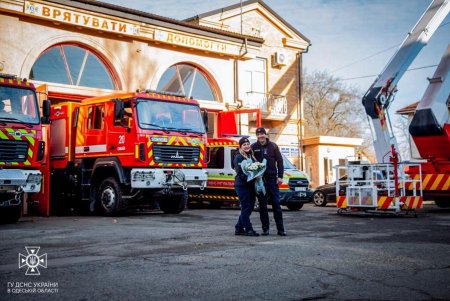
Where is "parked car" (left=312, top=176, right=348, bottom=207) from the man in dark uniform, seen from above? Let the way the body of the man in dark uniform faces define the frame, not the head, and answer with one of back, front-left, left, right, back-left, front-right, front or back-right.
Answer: back

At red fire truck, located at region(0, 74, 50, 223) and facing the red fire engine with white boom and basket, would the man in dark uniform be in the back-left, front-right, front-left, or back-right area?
front-right

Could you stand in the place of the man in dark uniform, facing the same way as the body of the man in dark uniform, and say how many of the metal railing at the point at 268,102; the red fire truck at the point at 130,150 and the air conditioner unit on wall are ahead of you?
0

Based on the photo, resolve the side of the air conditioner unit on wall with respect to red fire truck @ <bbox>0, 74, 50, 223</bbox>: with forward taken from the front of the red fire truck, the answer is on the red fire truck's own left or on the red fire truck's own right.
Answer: on the red fire truck's own left

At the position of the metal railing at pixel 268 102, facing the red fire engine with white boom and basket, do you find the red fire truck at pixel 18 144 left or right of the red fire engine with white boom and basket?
right

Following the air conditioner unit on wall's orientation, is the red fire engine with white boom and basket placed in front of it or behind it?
in front

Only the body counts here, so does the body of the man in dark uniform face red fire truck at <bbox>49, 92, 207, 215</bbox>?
no

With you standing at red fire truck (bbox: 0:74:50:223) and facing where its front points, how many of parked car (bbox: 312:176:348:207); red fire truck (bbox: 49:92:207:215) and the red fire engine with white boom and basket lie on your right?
0

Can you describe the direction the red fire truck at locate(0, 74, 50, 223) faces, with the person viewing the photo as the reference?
facing the viewer and to the right of the viewer

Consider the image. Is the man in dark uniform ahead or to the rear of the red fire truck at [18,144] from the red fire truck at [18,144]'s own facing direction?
ahead

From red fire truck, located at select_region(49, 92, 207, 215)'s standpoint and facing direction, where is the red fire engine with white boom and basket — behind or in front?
in front

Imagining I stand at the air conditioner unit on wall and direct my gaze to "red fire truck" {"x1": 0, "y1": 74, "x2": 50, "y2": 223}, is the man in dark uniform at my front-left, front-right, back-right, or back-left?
front-left

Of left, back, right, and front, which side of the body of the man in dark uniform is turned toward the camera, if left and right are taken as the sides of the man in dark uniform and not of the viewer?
front

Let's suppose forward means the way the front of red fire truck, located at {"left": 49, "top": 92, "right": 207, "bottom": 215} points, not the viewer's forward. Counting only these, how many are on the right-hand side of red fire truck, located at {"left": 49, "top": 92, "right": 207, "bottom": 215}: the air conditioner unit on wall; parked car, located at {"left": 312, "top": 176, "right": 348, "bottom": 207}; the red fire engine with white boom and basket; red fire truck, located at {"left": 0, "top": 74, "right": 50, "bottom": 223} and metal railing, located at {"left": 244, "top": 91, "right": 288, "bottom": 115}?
1
